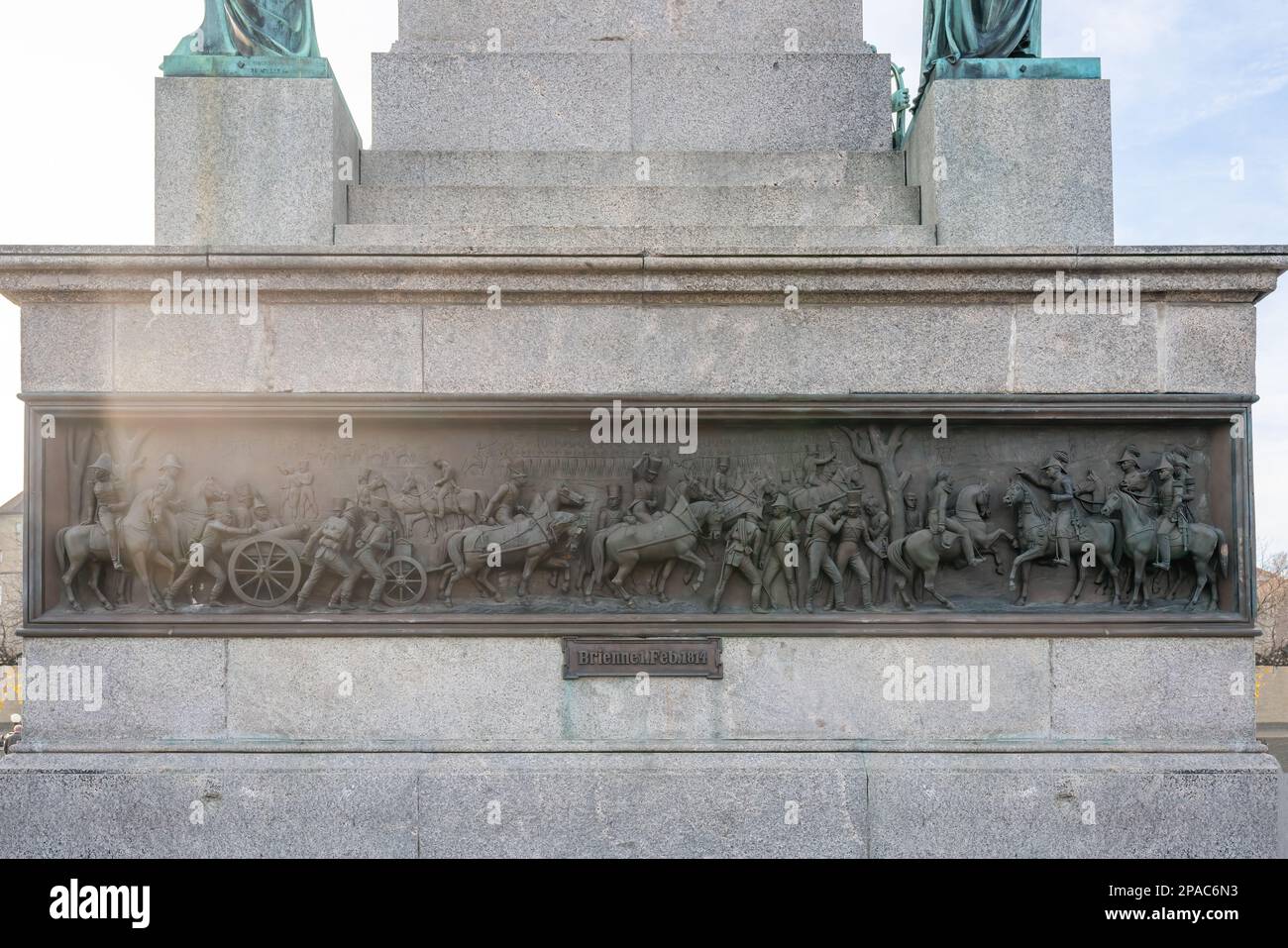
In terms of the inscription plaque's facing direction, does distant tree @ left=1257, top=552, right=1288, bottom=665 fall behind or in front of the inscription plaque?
behind

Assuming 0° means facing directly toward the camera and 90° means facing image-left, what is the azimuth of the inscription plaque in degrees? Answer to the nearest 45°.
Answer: approximately 0°
